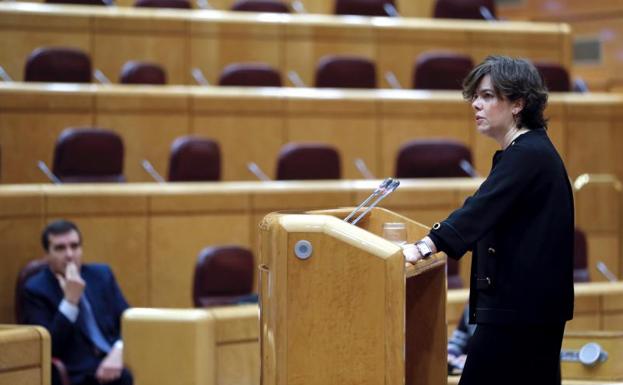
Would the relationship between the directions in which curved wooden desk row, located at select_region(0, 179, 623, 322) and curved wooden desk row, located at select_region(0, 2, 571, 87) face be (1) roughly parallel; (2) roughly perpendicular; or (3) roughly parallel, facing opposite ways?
roughly parallel

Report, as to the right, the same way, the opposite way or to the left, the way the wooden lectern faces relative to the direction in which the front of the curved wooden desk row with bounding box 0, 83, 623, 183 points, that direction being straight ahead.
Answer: to the right

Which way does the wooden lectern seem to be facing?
to the viewer's left

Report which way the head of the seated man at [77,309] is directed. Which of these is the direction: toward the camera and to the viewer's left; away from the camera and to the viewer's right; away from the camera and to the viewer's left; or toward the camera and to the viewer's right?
toward the camera and to the viewer's right

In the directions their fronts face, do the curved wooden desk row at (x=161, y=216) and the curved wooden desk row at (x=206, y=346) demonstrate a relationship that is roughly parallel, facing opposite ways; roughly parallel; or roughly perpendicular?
roughly parallel

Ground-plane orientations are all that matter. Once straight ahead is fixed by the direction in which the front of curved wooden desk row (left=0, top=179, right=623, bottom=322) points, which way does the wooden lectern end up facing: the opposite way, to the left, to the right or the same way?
to the right

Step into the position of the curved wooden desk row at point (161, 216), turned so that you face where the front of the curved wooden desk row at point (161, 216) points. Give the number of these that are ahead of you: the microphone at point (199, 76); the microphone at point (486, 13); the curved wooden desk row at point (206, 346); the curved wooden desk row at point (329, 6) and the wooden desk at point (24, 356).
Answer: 2

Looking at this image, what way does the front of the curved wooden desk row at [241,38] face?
toward the camera

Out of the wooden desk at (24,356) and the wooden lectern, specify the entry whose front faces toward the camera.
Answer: the wooden desk

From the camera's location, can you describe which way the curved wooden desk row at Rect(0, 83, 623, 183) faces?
facing the viewer

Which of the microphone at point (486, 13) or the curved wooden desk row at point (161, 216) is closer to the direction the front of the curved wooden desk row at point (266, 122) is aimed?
the curved wooden desk row

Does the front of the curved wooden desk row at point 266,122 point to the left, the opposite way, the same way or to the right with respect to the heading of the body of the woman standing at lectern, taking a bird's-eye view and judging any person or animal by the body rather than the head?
to the left

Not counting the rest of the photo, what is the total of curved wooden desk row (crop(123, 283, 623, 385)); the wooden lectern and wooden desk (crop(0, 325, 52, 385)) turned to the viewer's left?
1

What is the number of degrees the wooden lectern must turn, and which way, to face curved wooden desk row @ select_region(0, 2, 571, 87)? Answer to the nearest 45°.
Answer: approximately 90° to its right

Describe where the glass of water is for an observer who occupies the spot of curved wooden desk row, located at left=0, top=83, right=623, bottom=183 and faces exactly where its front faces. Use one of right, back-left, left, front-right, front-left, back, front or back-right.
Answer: front

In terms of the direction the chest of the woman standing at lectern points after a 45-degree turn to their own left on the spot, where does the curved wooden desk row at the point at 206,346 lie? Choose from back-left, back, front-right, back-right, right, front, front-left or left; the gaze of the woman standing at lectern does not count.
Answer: right

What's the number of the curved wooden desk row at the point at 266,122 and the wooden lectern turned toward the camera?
1

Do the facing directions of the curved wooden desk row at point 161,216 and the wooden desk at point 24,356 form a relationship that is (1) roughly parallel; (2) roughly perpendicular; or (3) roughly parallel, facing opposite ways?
roughly parallel

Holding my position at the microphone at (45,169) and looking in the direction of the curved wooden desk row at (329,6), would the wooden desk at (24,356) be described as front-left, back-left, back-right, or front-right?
back-right

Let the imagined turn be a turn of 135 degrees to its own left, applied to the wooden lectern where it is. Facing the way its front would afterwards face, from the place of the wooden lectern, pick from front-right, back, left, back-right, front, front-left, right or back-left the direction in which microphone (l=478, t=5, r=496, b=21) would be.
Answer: back-left
